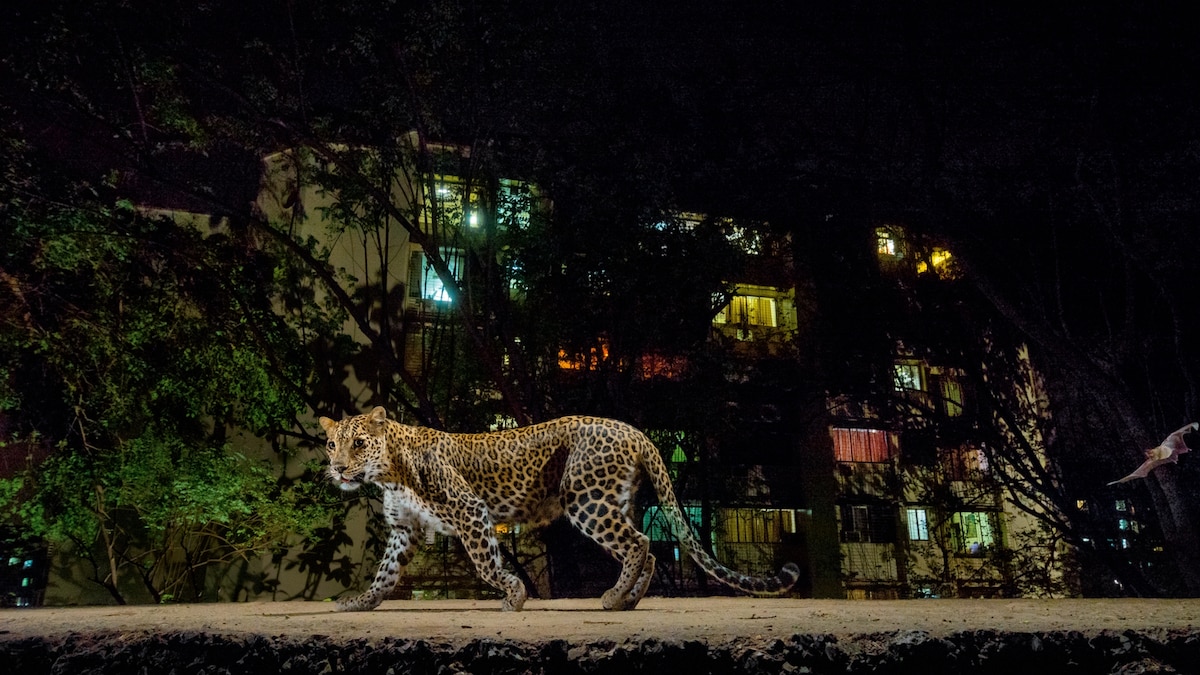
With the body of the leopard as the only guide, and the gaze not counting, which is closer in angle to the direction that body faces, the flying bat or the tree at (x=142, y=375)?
the tree

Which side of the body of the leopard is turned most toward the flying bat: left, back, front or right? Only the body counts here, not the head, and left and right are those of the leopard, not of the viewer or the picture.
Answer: back

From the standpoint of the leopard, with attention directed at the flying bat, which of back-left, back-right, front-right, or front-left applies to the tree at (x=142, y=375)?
back-left

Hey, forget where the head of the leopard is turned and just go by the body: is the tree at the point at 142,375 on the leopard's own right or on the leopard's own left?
on the leopard's own right

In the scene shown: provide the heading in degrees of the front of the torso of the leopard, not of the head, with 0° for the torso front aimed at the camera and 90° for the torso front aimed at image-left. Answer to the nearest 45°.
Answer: approximately 90°
